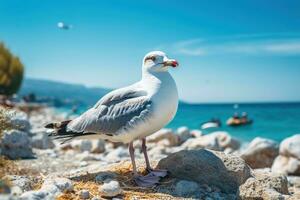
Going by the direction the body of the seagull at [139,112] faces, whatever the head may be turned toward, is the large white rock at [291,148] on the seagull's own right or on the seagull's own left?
on the seagull's own left

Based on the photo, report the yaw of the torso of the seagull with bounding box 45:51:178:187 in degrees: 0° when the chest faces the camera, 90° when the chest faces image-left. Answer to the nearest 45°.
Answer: approximately 270°

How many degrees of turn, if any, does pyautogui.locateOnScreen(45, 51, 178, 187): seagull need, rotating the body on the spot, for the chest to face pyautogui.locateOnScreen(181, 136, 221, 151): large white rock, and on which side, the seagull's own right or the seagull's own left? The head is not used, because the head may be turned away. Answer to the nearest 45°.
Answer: approximately 90° to the seagull's own left

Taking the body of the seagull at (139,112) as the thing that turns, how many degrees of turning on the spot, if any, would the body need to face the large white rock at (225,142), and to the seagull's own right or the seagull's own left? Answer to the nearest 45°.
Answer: approximately 90° to the seagull's own left

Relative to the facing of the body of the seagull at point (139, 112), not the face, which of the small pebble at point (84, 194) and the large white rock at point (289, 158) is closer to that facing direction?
the large white rock

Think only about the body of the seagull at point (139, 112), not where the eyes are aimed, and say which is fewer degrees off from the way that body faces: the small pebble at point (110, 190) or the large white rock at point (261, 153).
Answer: the large white rock

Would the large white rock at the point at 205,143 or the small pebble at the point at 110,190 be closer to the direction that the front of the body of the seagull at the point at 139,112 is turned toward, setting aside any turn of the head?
the large white rock

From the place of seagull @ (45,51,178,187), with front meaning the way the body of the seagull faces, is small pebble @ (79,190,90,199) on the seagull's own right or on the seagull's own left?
on the seagull's own right

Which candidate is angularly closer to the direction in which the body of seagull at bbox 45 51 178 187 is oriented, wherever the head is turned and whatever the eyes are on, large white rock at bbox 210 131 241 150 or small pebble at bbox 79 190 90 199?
the large white rock

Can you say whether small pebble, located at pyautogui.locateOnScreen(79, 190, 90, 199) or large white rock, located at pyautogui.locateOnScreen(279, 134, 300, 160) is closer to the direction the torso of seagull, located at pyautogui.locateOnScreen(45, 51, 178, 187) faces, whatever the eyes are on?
the large white rock

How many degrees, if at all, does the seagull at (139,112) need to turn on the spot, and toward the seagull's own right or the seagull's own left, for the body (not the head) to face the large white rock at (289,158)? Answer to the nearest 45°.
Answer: approximately 45° to the seagull's own left
